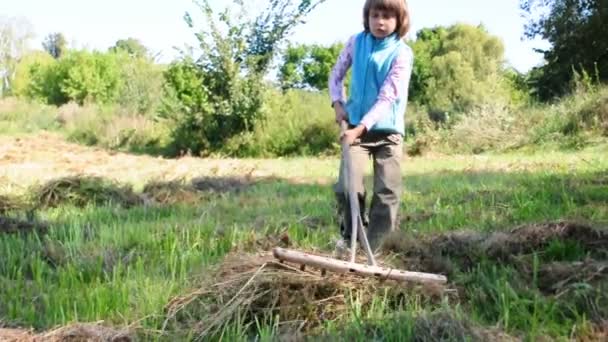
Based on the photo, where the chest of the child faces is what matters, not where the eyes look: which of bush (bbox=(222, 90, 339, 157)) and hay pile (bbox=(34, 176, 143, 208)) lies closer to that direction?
the hay pile

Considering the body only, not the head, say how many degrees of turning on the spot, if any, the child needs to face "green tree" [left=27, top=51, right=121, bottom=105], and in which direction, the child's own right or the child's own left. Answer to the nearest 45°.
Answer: approximately 90° to the child's own right

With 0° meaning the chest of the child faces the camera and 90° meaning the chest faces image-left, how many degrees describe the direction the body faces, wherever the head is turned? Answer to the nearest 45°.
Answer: approximately 45°

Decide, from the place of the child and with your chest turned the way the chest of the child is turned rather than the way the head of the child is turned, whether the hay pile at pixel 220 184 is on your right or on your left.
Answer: on your right

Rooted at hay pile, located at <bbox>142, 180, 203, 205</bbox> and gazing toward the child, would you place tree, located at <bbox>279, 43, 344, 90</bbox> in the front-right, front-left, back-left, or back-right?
back-left

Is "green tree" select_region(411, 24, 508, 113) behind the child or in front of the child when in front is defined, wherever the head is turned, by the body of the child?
behind

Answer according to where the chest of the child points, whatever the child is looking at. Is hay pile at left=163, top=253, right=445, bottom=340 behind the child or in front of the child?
in front

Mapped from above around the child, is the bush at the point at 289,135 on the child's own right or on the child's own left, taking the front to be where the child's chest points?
on the child's own right

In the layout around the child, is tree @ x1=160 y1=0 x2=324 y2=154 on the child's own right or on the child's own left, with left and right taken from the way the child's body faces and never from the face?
on the child's own right

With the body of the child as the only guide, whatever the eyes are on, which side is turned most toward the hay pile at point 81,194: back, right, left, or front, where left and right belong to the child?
right
